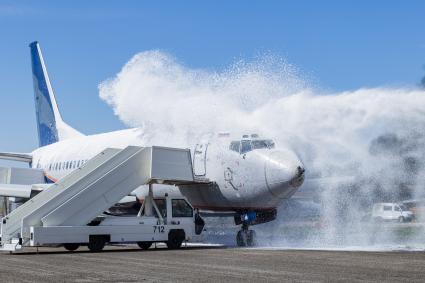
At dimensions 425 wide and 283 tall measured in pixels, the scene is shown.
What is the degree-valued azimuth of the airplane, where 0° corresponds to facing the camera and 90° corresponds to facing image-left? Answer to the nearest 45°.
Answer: approximately 315°

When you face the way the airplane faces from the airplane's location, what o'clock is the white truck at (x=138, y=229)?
The white truck is roughly at 4 o'clock from the airplane.
